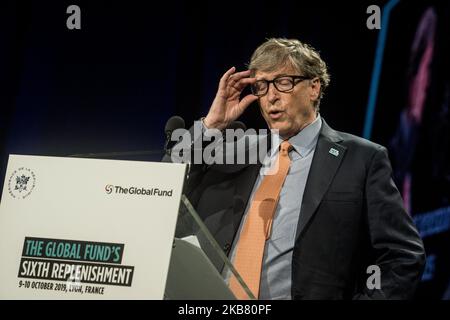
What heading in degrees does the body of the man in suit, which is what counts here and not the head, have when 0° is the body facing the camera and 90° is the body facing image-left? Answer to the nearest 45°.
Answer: approximately 45°

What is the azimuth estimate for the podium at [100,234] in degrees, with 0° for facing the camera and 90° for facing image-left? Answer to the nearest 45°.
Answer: approximately 45°

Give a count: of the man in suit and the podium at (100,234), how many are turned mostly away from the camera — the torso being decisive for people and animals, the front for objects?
0

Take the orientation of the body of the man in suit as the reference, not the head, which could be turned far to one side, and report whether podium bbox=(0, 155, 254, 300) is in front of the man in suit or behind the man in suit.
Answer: in front
